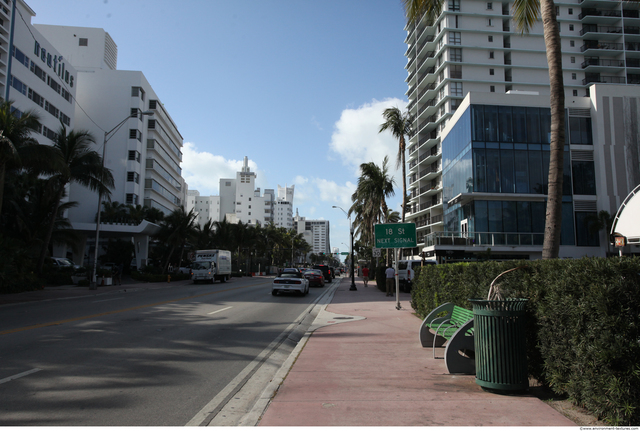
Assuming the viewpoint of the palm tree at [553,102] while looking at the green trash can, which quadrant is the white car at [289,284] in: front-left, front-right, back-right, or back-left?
back-right

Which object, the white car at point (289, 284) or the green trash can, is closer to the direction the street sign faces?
the green trash can

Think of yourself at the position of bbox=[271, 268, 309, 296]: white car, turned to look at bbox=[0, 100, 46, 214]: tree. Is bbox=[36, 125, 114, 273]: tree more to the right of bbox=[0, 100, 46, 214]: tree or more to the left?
right

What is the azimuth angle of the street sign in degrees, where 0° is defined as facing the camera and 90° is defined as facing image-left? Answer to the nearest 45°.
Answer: approximately 0°

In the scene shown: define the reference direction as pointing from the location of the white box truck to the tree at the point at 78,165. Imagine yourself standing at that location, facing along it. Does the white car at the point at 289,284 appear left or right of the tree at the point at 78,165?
left
